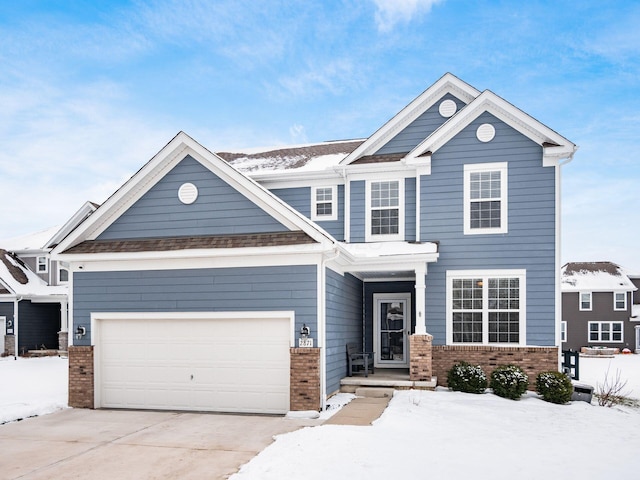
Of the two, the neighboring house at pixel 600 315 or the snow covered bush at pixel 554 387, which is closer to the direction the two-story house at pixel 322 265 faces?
the snow covered bush

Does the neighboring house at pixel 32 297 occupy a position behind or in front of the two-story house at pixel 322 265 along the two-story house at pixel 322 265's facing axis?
behind

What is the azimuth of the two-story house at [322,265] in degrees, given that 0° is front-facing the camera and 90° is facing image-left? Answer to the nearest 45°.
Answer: approximately 0°

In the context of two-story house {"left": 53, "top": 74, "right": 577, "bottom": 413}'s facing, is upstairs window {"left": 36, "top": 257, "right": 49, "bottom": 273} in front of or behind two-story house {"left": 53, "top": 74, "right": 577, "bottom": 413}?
behind
